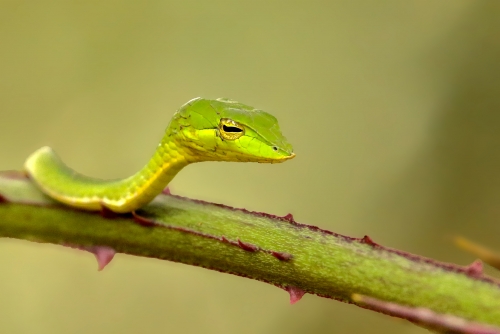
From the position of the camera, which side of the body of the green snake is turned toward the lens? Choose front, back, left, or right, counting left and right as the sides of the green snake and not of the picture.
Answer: right
